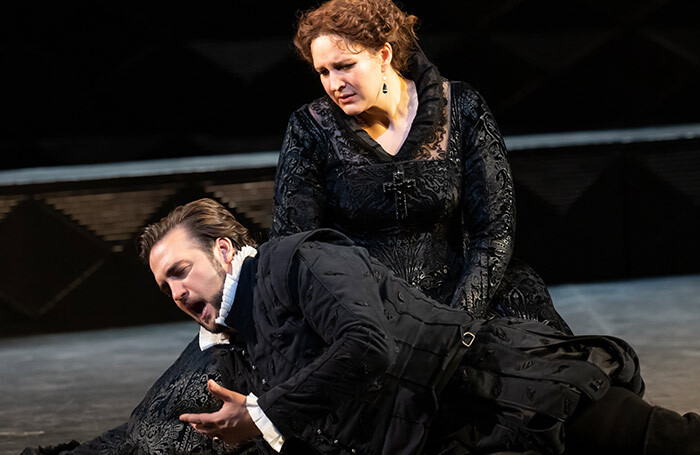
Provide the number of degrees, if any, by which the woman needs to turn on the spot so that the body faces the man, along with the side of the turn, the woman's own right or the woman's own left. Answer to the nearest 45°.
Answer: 0° — they already face them

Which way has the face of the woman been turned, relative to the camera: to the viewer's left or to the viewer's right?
to the viewer's left

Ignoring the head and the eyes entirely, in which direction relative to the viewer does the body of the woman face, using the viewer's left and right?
facing the viewer
